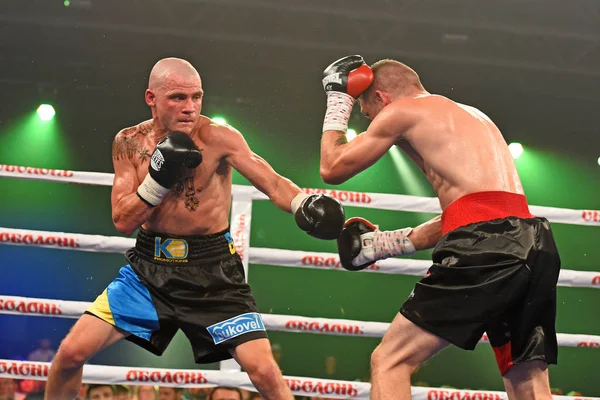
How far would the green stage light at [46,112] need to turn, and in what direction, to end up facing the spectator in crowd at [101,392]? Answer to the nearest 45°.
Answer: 0° — it already faces them

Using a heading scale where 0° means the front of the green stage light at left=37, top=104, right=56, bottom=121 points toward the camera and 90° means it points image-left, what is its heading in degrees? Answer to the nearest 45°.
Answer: approximately 0°

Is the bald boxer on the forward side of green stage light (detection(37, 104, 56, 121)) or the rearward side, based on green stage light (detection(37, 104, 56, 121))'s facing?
on the forward side

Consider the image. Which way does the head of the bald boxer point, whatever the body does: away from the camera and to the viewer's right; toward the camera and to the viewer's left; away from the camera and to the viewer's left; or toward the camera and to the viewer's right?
toward the camera and to the viewer's right

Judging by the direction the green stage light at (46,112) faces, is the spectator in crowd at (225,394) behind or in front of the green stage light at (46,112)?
in front
